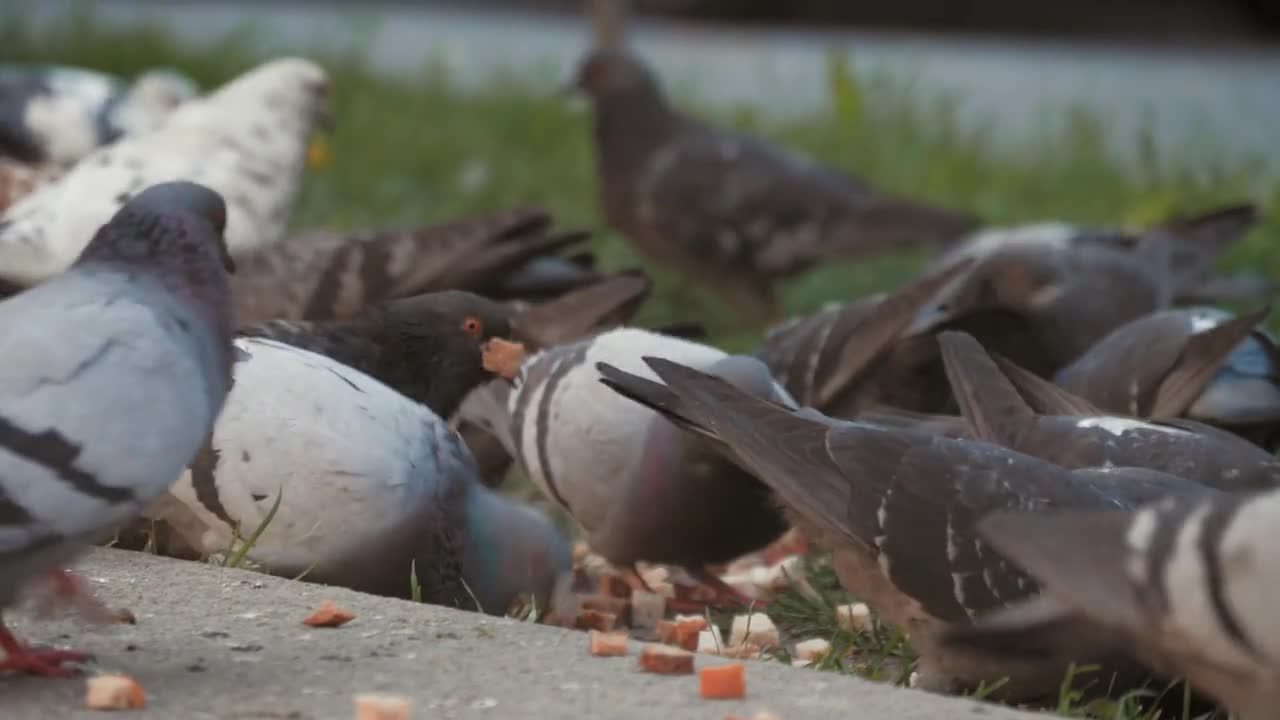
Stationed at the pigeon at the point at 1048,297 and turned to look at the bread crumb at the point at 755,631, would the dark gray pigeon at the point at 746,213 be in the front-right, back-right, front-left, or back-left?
back-right

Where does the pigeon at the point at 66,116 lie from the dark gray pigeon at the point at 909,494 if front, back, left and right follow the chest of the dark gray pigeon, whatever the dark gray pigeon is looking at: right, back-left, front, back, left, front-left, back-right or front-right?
back-left

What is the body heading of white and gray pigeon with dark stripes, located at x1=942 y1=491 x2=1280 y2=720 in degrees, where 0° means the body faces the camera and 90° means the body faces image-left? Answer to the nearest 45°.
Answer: approximately 270°

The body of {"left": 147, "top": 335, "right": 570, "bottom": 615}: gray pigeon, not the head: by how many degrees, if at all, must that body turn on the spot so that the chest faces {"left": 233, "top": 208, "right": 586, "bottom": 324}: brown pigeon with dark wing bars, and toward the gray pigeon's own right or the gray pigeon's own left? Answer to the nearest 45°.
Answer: approximately 90° to the gray pigeon's own left

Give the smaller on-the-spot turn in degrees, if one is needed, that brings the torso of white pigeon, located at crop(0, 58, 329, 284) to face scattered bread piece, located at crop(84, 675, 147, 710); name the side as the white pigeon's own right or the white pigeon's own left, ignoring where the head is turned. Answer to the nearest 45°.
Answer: approximately 90° to the white pigeon's own right

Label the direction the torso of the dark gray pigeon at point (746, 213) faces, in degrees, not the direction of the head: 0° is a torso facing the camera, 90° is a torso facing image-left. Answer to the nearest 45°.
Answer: approximately 90°

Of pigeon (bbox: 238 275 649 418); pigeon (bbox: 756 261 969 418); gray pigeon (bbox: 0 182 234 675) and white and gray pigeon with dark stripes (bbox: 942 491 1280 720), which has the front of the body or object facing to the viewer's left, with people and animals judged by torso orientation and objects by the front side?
pigeon (bbox: 756 261 969 418)

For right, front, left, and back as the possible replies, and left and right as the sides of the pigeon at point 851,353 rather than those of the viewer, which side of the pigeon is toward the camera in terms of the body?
left

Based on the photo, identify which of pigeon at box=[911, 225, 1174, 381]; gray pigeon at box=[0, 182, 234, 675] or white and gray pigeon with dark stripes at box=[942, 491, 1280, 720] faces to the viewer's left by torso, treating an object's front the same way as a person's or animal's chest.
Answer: the pigeon

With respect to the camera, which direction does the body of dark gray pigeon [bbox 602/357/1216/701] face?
to the viewer's right

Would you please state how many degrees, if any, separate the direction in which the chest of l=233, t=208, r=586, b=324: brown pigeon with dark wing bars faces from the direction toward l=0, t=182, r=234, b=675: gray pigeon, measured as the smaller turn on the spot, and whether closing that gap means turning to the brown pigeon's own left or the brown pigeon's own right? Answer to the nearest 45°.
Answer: approximately 90° to the brown pigeon's own left

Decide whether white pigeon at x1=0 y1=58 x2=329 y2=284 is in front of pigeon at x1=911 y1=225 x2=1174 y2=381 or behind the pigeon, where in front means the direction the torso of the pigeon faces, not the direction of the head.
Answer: in front

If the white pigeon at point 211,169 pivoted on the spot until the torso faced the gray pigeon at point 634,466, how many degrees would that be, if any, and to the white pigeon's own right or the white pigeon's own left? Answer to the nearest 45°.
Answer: approximately 90° to the white pigeon's own right
